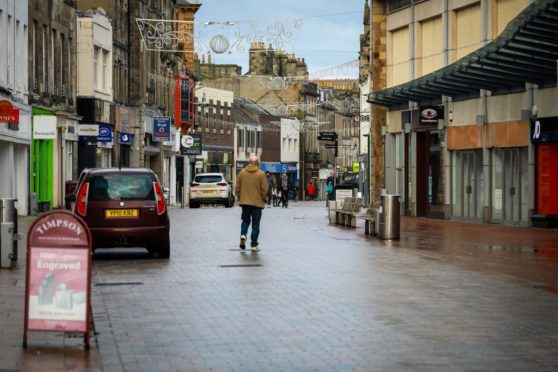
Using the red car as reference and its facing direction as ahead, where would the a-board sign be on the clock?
The a-board sign is roughly at 6 o'clock from the red car.

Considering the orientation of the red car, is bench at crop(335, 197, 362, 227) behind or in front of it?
in front

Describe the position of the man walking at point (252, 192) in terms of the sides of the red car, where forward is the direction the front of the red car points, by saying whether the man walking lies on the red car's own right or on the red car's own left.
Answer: on the red car's own right

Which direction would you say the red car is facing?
away from the camera
